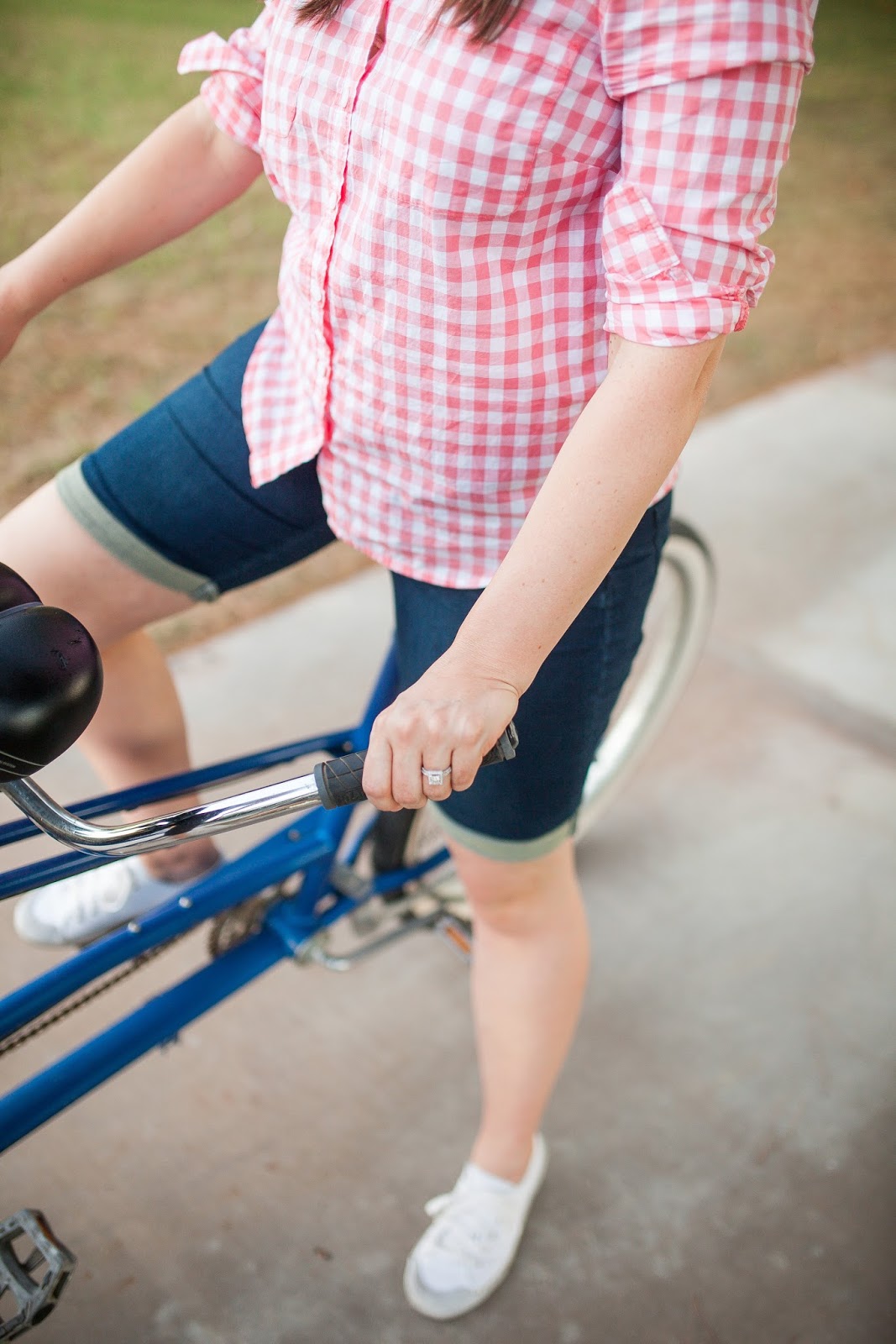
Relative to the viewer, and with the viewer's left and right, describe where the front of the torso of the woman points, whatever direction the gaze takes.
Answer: facing the viewer and to the left of the viewer
